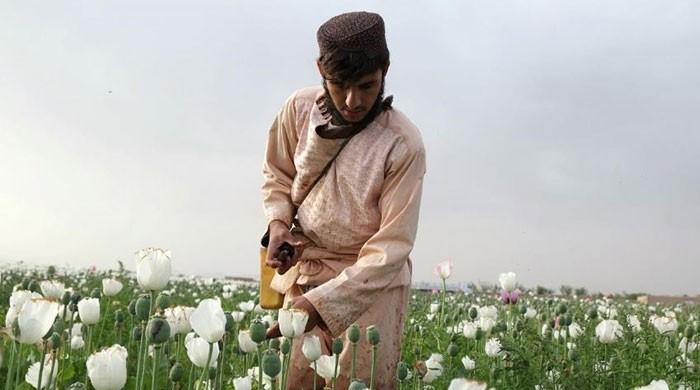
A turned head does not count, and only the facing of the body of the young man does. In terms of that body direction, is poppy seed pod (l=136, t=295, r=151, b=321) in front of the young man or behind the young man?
in front

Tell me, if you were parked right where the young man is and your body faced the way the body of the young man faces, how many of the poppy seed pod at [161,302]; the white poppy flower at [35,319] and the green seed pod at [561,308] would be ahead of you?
2

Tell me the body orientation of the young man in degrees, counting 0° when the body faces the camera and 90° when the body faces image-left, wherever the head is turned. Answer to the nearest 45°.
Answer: approximately 45°

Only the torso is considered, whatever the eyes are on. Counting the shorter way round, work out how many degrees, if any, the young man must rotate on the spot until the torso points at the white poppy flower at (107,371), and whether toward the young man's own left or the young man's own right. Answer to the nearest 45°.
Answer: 0° — they already face it

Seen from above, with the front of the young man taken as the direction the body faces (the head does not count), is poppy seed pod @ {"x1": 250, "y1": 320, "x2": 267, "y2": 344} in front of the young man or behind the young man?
in front

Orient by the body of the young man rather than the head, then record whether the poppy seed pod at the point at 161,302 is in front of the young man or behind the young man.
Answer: in front
